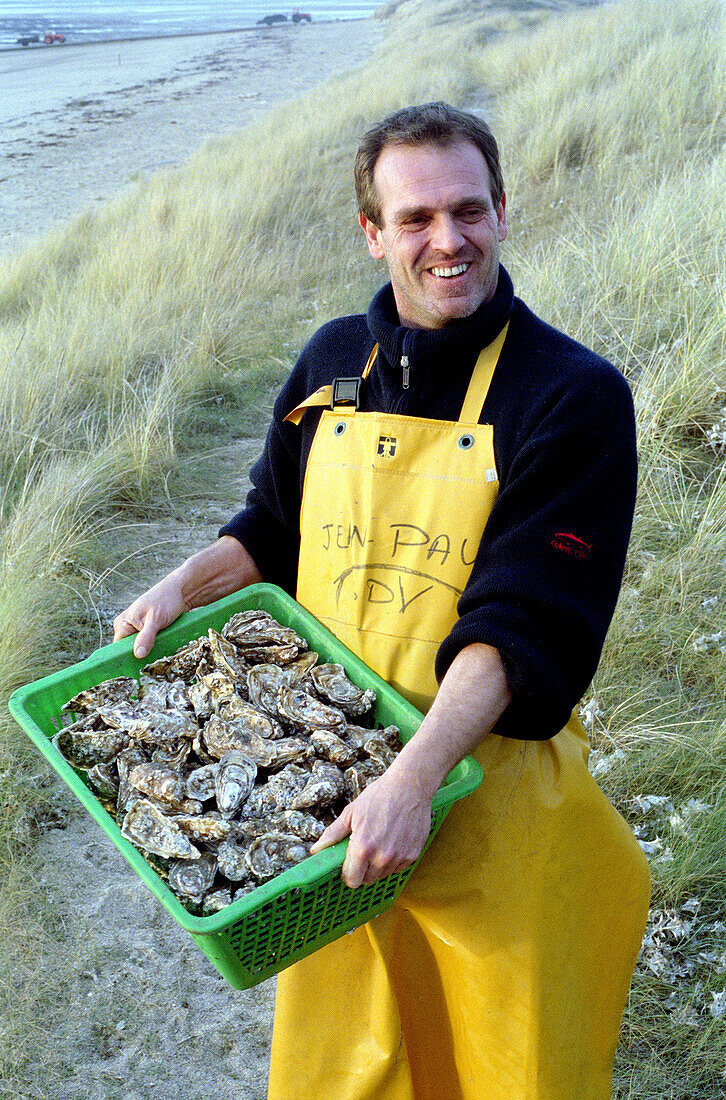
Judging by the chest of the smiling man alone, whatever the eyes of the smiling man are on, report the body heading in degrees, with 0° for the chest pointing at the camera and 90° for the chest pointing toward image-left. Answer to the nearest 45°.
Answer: approximately 45°

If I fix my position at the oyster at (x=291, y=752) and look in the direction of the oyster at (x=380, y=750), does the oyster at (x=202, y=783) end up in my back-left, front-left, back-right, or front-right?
back-right
